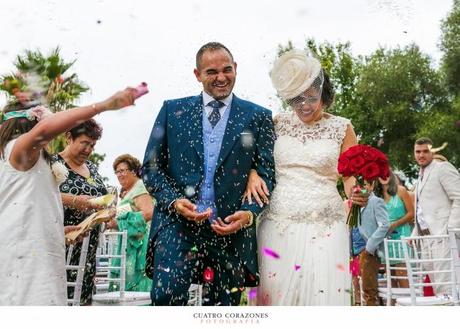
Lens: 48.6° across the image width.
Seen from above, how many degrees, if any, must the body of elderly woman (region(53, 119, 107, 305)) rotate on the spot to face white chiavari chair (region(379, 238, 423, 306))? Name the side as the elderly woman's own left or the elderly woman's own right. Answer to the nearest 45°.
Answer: approximately 45° to the elderly woman's own left

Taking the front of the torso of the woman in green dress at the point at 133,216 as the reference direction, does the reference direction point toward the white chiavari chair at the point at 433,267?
no

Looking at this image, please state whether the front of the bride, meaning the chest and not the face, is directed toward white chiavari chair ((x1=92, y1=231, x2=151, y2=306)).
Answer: no

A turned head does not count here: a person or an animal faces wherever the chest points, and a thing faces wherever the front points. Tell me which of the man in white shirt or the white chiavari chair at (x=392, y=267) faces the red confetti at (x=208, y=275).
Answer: the man in white shirt

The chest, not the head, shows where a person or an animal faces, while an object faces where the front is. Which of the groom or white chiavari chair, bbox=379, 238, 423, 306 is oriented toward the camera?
the groom

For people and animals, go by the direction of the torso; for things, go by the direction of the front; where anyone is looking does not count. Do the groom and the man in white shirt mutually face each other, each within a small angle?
no

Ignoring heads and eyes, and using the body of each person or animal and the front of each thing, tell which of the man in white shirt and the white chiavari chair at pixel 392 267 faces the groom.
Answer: the man in white shirt

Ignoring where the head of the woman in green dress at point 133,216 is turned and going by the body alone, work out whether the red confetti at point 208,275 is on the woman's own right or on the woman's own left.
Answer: on the woman's own left

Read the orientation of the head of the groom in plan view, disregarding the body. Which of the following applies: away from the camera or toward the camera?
toward the camera

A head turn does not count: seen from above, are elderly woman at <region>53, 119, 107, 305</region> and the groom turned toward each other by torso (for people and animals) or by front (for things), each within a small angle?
no

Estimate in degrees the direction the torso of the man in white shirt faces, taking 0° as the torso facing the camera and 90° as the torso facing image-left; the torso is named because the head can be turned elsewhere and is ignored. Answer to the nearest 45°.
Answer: approximately 45°

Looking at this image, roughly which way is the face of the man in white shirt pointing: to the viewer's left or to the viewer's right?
to the viewer's left

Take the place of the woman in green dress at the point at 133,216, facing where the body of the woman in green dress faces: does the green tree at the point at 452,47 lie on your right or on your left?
on your left

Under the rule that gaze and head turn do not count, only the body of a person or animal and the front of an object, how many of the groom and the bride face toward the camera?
2

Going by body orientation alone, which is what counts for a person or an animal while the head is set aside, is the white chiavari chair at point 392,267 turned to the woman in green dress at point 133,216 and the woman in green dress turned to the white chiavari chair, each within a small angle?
no

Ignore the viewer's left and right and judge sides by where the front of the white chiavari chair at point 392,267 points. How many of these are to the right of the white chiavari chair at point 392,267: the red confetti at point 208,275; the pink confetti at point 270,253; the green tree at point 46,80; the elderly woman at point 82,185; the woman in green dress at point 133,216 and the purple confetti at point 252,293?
0

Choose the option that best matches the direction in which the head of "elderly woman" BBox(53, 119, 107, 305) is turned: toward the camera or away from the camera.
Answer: toward the camera

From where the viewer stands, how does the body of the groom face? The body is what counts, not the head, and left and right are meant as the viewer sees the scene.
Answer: facing the viewer

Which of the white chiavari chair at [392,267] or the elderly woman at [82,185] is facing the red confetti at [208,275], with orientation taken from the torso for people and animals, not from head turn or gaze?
the elderly woman

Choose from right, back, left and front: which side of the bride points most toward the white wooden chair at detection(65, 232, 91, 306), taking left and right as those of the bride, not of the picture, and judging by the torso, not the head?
right
